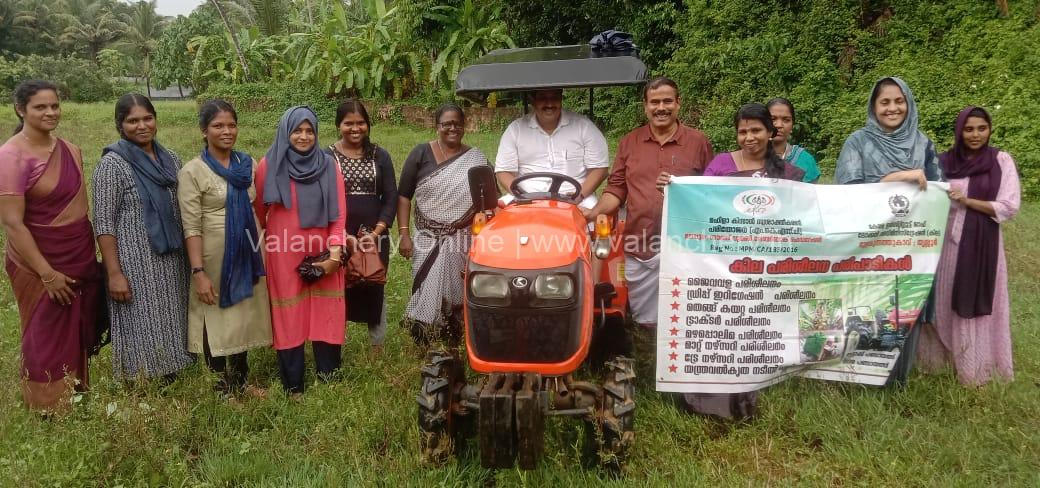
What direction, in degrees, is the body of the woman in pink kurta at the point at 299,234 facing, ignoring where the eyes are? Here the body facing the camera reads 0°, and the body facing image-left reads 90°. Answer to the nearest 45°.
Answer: approximately 0°

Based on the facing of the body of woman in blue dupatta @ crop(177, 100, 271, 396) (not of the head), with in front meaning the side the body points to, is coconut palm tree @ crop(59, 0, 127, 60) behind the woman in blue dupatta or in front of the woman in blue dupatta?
behind

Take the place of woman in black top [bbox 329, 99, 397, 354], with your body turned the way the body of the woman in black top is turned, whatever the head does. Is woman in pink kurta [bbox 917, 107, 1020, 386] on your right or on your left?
on your left

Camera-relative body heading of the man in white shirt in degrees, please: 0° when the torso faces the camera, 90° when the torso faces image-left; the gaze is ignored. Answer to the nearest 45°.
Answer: approximately 0°

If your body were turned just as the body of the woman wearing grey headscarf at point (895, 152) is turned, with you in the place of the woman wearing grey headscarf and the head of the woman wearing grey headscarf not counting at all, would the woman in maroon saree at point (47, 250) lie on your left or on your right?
on your right

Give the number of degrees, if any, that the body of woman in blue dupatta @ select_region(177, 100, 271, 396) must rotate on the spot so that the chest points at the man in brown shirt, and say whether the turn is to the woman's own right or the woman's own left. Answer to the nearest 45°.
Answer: approximately 45° to the woman's own left

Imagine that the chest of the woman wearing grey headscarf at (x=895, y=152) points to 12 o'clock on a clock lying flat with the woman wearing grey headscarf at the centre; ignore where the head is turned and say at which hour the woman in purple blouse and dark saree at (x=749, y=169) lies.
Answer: The woman in purple blouse and dark saree is roughly at 2 o'clock from the woman wearing grey headscarf.

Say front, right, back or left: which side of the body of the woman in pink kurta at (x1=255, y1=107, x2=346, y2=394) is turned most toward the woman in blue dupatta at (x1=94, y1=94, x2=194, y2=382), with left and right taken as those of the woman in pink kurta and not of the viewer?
right
